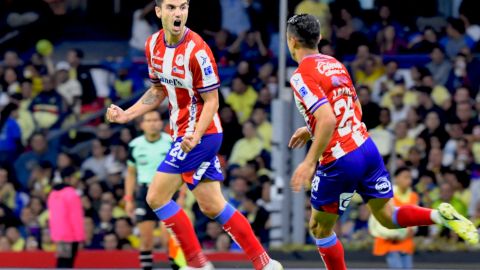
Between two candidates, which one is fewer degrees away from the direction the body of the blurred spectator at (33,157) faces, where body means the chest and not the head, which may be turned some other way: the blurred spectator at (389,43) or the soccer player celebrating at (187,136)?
the soccer player celebrating

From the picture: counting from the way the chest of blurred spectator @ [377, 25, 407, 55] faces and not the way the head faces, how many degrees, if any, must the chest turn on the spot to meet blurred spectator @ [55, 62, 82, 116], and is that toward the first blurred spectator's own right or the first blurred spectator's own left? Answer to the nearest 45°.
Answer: approximately 90° to the first blurred spectator's own right

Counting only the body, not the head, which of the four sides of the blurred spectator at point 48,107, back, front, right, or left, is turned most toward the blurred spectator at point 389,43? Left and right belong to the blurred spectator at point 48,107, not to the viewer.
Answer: left

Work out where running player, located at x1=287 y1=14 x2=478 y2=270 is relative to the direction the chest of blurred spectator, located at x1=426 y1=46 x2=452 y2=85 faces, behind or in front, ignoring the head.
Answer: in front

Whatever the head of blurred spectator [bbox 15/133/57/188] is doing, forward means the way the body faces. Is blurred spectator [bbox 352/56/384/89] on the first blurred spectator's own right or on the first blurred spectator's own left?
on the first blurred spectator's own left

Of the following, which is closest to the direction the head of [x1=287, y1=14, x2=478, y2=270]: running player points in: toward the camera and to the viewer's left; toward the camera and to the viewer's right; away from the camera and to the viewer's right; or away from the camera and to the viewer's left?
away from the camera and to the viewer's left

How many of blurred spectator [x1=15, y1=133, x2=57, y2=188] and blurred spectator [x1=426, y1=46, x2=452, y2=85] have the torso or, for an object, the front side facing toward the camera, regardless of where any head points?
2
